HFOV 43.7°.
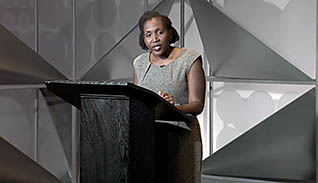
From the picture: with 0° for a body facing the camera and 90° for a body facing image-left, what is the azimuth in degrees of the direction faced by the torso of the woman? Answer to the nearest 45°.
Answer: approximately 45°

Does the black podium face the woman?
no

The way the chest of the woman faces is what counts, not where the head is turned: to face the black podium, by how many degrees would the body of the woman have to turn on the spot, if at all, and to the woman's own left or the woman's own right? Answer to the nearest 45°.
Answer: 0° — they already face it

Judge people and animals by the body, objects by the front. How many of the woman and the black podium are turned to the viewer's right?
0
